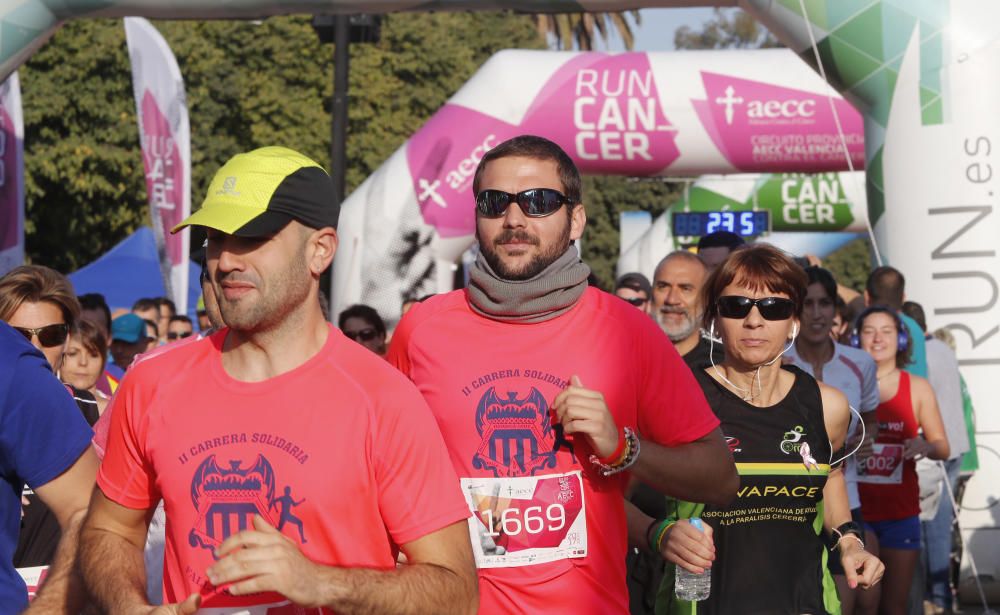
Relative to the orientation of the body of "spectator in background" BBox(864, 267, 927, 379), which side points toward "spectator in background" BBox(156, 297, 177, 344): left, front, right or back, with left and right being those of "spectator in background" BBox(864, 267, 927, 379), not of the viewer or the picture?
left

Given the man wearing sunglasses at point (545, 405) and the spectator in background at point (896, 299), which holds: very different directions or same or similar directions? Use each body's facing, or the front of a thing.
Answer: very different directions

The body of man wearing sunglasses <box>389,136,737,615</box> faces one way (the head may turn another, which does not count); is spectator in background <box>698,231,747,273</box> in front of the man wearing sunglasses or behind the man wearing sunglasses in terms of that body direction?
behind

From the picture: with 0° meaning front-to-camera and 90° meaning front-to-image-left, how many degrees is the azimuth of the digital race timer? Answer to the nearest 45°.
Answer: approximately 0°

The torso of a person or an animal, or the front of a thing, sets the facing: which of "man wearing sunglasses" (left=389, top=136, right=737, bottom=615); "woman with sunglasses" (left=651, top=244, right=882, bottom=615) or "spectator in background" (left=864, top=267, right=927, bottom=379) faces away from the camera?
the spectator in background

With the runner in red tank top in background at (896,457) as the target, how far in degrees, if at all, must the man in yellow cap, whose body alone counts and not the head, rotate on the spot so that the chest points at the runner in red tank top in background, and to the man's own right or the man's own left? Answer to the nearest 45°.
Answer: approximately 180°

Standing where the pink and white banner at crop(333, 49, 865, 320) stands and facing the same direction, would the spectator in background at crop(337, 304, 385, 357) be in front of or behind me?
in front

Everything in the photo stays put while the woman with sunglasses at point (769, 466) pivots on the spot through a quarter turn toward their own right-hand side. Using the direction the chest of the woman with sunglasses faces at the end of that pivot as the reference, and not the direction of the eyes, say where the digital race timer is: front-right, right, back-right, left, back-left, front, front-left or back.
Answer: right

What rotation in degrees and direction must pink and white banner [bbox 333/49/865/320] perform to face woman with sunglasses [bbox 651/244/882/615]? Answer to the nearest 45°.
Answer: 0° — it already faces them

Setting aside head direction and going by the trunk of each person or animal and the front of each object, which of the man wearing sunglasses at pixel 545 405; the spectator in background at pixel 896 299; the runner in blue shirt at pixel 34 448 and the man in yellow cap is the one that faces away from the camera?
the spectator in background at pixel 896 299
